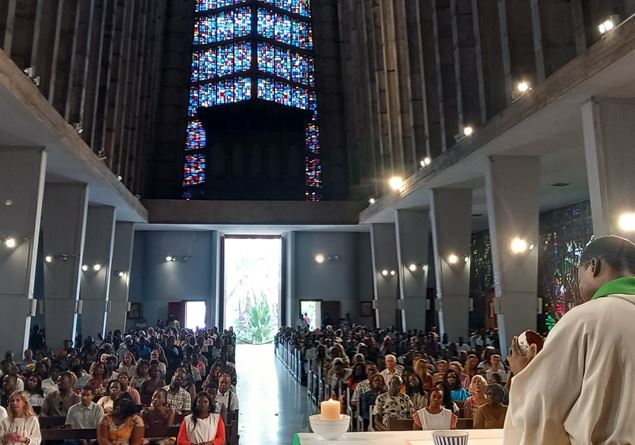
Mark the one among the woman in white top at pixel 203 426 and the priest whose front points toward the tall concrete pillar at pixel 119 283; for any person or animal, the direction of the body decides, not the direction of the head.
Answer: the priest

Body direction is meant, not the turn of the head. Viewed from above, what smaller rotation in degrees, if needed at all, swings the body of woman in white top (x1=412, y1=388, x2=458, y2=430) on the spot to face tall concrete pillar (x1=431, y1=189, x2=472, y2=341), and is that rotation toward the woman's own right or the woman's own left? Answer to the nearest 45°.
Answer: approximately 180°

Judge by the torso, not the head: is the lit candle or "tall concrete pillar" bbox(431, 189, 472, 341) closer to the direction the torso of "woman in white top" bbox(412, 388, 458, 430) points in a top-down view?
the lit candle

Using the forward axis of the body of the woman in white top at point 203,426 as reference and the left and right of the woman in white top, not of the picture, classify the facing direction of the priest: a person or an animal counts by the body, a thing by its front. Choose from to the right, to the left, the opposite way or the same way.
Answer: the opposite way

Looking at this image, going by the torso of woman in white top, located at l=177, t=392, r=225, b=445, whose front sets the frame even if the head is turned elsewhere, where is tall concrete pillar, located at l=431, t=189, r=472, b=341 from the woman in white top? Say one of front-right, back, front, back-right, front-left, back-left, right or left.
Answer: back-left

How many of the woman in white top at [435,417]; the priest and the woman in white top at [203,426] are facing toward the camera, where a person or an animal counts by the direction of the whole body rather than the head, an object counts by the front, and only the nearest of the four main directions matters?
2

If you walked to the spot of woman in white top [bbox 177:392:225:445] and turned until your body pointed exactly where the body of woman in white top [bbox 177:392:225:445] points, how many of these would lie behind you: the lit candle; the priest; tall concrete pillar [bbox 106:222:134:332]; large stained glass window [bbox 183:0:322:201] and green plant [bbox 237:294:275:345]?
3

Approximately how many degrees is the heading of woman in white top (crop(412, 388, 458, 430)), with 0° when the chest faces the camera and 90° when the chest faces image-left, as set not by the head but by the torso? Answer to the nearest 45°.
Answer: approximately 0°

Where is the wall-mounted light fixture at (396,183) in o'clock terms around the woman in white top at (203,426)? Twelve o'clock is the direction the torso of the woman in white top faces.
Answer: The wall-mounted light fixture is roughly at 7 o'clock from the woman in white top.

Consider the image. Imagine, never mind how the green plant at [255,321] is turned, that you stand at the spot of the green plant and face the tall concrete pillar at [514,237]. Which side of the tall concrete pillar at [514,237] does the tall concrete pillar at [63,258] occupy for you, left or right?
right

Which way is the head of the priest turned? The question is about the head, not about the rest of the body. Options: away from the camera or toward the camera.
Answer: away from the camera
